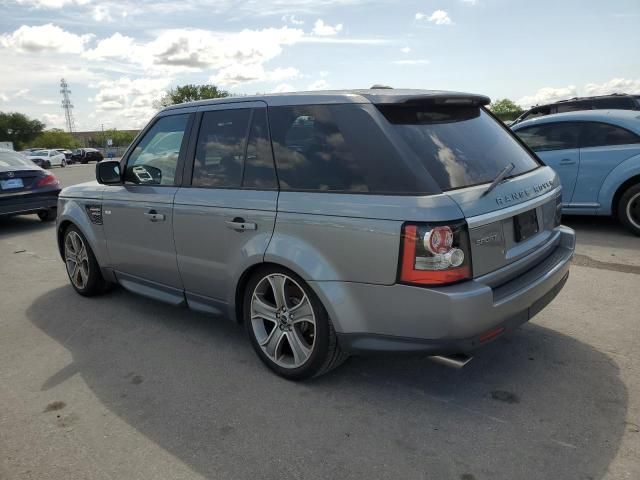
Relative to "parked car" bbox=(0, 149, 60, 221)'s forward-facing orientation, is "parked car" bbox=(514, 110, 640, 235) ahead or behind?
behind

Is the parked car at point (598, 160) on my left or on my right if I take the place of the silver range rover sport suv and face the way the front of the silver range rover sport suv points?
on my right

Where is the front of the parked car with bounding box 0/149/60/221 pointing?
away from the camera

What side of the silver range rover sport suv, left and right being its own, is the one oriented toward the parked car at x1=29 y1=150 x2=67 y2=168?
front

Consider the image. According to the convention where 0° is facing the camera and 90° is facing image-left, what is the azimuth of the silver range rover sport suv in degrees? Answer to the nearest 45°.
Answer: approximately 135°

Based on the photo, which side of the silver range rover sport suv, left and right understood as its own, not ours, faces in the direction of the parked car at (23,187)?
front

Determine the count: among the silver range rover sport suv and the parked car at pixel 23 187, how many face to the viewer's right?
0

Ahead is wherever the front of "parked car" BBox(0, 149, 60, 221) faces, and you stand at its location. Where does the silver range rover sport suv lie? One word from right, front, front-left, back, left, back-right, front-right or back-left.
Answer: back

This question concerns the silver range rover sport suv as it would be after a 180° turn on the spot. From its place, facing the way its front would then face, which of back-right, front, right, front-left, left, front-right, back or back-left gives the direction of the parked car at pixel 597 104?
left

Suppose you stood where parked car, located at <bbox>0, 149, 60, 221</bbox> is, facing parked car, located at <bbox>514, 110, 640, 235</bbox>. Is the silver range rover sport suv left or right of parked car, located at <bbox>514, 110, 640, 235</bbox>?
right
